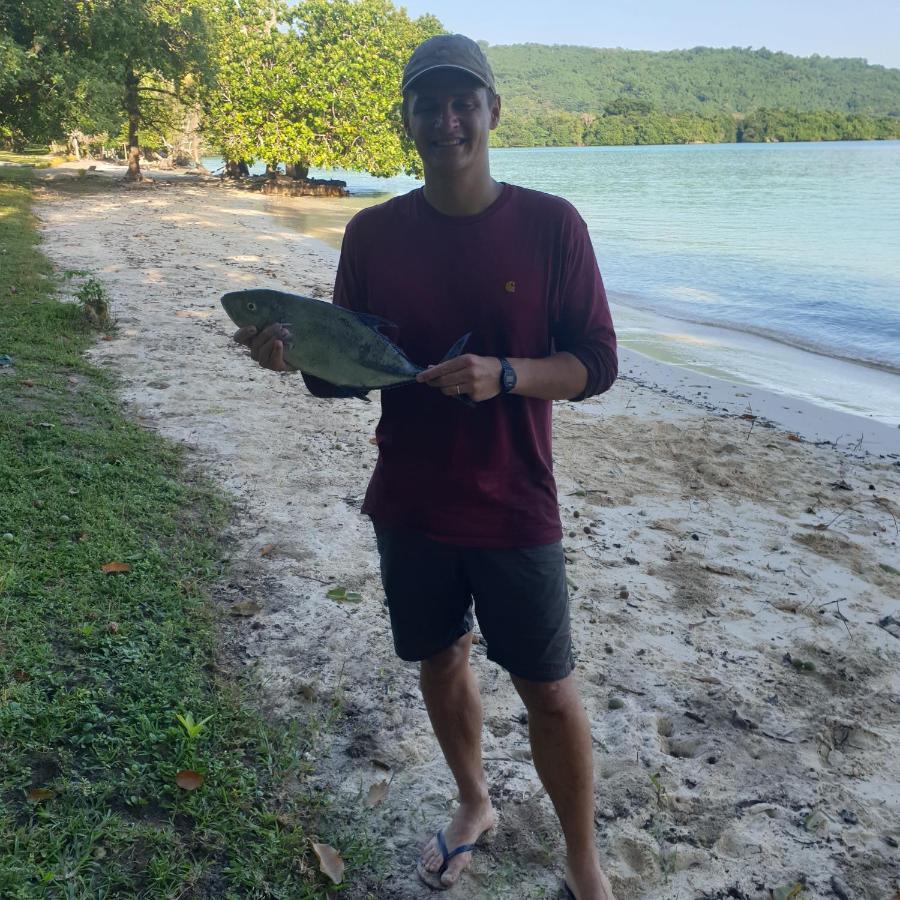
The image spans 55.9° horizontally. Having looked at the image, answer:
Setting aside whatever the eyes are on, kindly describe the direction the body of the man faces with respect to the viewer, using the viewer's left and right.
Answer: facing the viewer

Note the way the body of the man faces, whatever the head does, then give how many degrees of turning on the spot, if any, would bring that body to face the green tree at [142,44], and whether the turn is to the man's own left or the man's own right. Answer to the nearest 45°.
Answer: approximately 180°

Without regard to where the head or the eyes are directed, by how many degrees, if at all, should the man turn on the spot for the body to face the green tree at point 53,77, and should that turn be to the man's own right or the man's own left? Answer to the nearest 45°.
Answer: approximately 135° to the man's own right

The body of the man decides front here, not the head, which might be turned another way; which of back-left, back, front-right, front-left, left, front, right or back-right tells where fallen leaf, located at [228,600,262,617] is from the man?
back-right

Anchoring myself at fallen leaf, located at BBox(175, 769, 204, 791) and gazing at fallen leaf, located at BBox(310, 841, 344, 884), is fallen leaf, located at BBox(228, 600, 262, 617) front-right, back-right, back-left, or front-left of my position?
back-left

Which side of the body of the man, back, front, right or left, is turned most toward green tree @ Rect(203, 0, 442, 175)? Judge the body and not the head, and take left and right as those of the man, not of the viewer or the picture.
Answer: back
